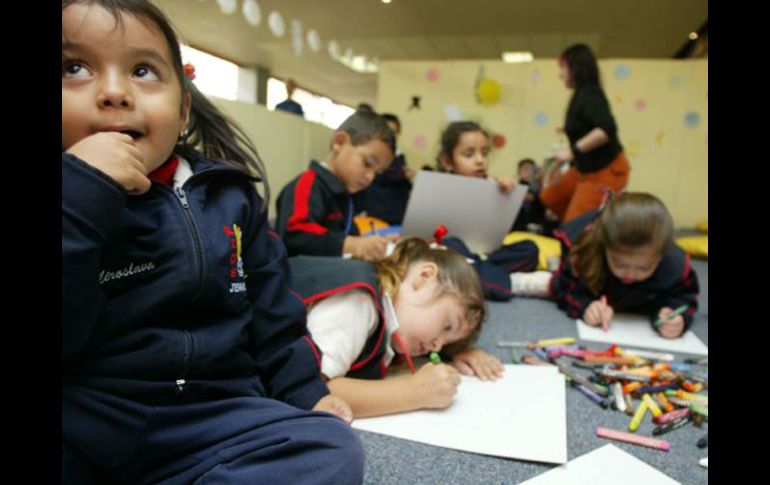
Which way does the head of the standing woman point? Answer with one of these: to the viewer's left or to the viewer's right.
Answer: to the viewer's left

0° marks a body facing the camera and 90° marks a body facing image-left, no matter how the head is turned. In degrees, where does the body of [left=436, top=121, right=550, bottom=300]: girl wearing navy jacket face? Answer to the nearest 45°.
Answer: approximately 315°

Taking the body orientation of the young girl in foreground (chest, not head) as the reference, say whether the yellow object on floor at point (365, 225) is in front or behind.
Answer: behind

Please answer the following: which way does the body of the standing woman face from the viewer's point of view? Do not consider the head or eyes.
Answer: to the viewer's left

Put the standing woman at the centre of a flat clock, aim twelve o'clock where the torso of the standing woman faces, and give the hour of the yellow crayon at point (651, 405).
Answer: The yellow crayon is roughly at 9 o'clock from the standing woman.

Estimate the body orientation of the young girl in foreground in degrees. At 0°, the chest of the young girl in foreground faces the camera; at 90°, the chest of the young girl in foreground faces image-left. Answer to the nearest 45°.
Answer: approximately 0°
